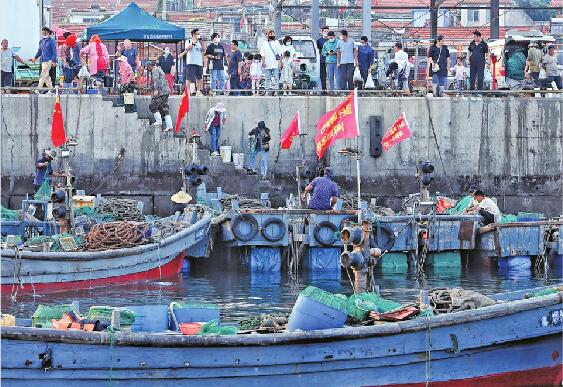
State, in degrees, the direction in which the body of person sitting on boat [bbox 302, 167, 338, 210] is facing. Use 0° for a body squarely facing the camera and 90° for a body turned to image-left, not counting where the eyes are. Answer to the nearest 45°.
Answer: approximately 180°

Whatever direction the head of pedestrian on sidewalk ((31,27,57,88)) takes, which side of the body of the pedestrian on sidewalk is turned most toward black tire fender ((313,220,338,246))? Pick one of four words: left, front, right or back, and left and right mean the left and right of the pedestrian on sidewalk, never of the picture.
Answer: left

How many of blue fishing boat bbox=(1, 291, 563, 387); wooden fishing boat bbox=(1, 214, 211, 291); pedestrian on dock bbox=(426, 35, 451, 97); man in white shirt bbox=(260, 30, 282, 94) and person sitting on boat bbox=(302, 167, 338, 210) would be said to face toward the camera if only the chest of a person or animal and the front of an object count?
2

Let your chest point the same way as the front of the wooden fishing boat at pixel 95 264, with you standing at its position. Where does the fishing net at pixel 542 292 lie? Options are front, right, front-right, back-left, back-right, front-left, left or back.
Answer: front-right

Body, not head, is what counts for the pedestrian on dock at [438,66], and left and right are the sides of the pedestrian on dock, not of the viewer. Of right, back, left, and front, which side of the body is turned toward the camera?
front

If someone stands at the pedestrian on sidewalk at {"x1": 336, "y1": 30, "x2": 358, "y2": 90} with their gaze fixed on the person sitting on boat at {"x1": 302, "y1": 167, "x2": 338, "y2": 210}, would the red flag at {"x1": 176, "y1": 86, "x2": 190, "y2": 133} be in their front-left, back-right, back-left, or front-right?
front-right

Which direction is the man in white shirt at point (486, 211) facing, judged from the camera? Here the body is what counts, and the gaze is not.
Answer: to the viewer's left

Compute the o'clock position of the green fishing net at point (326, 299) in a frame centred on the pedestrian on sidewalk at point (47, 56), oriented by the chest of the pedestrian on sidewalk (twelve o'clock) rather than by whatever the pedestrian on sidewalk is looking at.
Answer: The green fishing net is roughly at 10 o'clock from the pedestrian on sidewalk.

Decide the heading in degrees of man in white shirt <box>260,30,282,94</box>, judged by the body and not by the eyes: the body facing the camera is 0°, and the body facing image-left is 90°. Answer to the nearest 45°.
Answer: approximately 0°

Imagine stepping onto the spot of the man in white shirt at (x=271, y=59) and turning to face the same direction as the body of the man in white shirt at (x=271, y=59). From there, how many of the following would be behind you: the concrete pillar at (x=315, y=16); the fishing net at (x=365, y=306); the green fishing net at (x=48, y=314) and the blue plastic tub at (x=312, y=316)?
1

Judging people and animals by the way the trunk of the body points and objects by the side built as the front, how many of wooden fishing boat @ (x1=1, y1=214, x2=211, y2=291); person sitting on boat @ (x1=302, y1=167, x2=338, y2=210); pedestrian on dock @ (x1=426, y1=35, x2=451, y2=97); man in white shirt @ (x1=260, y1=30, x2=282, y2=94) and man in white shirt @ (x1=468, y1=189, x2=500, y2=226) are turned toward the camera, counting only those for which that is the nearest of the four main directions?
2

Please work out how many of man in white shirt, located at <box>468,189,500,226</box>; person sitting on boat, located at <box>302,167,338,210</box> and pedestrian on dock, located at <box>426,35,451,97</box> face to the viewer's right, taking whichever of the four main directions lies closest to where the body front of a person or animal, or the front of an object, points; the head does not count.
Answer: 0

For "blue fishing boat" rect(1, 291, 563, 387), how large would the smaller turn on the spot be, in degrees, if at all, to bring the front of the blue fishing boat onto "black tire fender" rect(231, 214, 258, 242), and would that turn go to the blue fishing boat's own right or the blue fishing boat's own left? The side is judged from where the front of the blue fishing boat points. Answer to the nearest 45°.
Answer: approximately 90° to the blue fishing boat's own left

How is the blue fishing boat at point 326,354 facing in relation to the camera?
to the viewer's right

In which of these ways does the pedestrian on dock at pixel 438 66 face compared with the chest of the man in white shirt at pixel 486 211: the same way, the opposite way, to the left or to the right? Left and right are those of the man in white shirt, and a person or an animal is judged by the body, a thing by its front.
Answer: to the left

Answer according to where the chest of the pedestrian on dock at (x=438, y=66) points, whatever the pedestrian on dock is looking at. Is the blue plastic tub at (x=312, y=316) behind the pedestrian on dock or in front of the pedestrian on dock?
in front

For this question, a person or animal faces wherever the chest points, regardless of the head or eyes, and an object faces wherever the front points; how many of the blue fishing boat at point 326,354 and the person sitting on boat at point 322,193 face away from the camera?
1

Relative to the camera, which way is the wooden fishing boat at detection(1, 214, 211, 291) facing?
to the viewer's right
